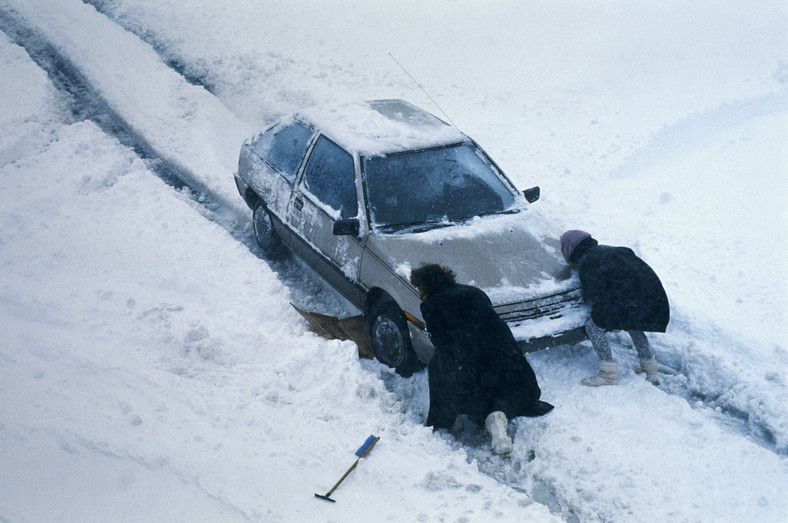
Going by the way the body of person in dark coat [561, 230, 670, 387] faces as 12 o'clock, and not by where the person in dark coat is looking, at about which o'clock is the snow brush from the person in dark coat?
The snow brush is roughly at 10 o'clock from the person in dark coat.

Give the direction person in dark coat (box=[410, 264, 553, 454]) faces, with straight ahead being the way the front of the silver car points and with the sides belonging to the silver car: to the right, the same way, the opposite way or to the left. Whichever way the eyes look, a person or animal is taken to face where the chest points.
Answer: the opposite way

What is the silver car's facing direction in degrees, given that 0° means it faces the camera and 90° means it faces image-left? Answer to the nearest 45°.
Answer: approximately 315°

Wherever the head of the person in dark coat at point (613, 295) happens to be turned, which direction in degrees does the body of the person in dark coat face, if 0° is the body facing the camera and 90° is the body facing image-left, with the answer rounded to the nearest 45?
approximately 90°

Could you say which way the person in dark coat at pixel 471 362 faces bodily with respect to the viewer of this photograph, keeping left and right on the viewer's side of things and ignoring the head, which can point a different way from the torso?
facing away from the viewer and to the left of the viewer

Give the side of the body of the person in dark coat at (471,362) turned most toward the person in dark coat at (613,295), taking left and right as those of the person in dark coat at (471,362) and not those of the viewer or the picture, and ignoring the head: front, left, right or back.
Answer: right

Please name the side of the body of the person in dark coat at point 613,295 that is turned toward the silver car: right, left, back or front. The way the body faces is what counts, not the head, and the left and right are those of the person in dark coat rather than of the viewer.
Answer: front

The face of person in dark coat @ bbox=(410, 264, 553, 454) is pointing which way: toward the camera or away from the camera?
away from the camera

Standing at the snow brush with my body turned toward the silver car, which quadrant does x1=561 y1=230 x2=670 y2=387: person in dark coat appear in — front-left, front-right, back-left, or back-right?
front-right

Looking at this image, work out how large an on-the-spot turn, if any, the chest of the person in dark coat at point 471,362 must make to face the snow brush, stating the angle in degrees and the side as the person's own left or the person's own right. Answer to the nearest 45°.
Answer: approximately 90° to the person's own left

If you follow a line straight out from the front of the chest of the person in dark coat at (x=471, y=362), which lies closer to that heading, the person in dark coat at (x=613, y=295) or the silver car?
the silver car

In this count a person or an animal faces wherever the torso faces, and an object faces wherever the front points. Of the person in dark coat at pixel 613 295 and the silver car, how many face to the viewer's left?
1
